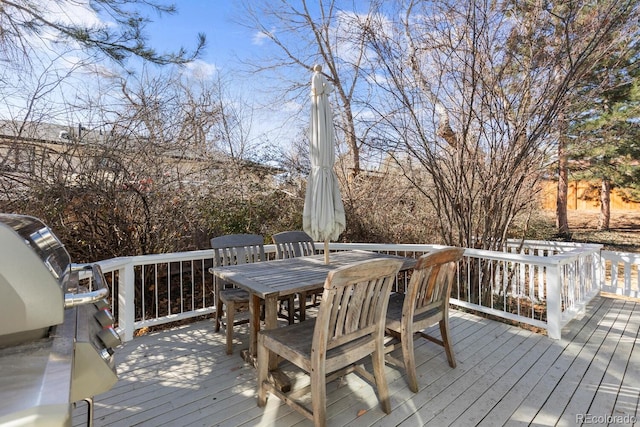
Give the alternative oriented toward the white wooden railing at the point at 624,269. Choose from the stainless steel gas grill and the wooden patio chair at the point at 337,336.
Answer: the stainless steel gas grill

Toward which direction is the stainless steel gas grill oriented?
to the viewer's right

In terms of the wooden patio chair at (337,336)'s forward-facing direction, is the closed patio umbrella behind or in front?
in front

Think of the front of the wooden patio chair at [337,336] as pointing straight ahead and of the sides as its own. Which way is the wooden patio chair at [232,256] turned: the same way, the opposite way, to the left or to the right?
the opposite way

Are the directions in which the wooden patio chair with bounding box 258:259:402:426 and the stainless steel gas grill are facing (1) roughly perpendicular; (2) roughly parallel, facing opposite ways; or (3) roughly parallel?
roughly perpendicular

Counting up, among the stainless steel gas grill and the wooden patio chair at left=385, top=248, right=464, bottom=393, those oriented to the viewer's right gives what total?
1

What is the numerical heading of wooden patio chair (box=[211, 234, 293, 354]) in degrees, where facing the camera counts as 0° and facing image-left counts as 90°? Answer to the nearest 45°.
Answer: approximately 315°

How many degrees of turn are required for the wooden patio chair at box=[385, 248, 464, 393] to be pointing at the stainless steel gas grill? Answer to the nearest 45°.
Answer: approximately 90° to its left

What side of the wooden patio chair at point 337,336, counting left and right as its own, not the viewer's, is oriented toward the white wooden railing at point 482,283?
right

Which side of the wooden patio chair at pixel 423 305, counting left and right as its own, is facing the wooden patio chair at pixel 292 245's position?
front

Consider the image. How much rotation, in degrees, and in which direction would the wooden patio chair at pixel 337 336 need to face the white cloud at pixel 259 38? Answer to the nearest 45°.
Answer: approximately 45° to its right

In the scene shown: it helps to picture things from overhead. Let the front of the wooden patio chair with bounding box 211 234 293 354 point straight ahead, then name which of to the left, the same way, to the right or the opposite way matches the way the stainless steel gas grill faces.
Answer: to the left

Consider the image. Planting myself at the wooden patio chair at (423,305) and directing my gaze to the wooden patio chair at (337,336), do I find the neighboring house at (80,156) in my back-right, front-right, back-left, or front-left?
front-right

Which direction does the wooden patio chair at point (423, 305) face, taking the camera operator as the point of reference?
facing away from the viewer and to the left of the viewer

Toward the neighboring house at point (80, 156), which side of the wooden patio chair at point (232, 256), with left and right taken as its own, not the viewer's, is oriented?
back

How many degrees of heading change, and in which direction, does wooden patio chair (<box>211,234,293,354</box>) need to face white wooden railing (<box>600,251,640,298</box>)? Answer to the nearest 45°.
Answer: approximately 45° to its left

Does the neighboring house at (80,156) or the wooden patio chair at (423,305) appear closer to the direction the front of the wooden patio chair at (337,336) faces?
the neighboring house

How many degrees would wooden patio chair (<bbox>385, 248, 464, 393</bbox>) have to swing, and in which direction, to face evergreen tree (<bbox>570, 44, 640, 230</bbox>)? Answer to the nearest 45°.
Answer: approximately 90° to its right

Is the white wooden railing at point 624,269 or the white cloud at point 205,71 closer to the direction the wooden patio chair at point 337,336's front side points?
the white cloud
